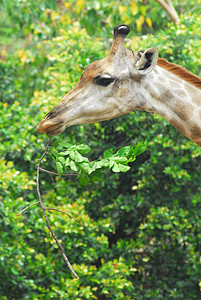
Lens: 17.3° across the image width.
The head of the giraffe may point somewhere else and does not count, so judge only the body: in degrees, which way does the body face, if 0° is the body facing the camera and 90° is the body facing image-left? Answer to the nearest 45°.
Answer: approximately 90°
